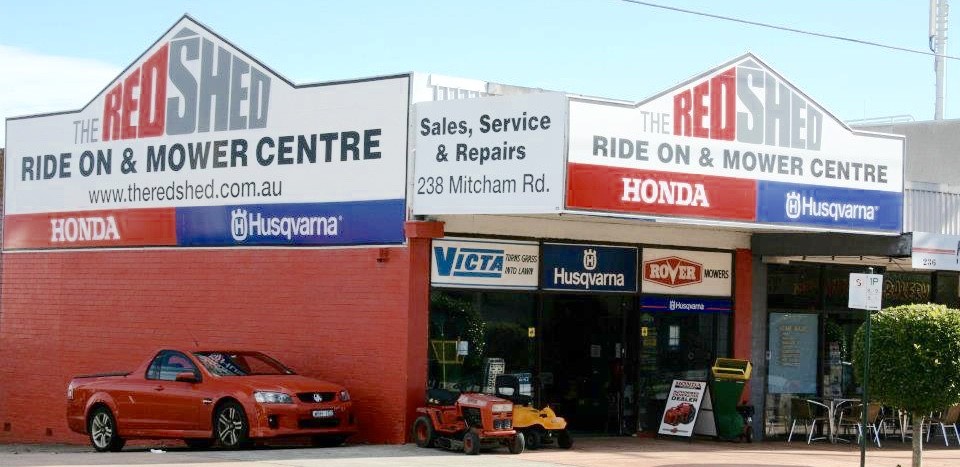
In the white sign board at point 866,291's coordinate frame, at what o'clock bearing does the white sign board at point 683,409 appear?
the white sign board at point 683,409 is roughly at 5 o'clock from the white sign board at point 866,291.

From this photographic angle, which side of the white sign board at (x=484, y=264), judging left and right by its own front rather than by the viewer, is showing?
front

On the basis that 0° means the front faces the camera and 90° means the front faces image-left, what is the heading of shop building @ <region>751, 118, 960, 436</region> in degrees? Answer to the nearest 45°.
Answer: approximately 0°

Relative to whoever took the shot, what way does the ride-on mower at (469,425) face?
facing the viewer and to the right of the viewer

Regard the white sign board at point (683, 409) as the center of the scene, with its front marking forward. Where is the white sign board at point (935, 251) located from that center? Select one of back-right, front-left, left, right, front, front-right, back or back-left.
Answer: left

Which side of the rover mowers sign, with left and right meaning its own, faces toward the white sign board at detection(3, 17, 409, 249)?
right

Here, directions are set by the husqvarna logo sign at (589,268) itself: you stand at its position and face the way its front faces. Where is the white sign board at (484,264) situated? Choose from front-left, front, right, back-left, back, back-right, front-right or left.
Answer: front-right

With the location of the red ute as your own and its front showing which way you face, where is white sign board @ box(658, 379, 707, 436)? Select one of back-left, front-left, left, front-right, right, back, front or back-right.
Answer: front-left
